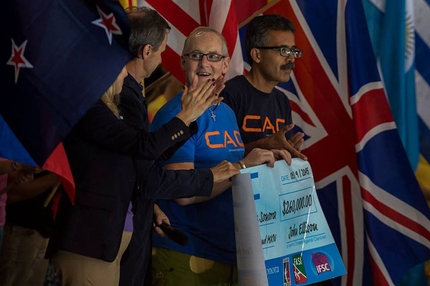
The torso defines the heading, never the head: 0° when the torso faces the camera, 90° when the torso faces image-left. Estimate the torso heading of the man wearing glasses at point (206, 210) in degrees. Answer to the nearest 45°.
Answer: approximately 315°

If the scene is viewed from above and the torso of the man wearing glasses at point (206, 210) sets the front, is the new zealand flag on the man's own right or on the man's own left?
on the man's own right

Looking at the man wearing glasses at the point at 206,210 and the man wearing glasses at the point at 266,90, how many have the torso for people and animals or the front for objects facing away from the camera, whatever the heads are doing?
0

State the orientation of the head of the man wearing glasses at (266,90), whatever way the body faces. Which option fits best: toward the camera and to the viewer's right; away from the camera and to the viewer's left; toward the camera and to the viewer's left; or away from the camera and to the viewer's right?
toward the camera and to the viewer's right

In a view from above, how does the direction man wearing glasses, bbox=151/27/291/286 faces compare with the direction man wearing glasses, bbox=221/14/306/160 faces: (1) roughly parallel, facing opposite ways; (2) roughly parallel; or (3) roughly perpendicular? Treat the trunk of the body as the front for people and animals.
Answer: roughly parallel

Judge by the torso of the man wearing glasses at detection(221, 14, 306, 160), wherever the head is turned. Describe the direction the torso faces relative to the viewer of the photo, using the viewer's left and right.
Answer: facing the viewer and to the right of the viewer

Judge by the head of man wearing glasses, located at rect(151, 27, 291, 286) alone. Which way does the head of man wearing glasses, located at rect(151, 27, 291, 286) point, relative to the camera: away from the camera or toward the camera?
toward the camera
